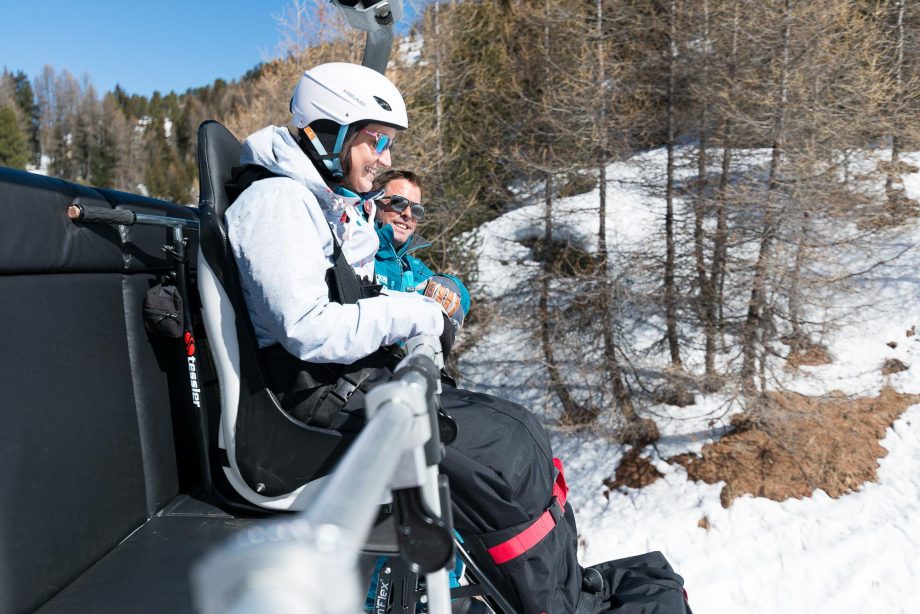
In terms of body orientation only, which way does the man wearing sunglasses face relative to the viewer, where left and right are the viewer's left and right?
facing the viewer and to the right of the viewer

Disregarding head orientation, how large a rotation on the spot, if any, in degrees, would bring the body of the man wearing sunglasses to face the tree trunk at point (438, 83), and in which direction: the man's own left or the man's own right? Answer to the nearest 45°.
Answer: approximately 135° to the man's own left

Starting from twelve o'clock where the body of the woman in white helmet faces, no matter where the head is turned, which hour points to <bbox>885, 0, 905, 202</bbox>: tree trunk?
The tree trunk is roughly at 11 o'clock from the woman in white helmet.

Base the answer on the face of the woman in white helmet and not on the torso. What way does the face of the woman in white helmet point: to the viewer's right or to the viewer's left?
to the viewer's right

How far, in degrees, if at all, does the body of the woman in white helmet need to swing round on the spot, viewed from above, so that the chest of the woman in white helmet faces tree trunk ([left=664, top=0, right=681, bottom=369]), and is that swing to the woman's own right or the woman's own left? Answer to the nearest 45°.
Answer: approximately 45° to the woman's own left

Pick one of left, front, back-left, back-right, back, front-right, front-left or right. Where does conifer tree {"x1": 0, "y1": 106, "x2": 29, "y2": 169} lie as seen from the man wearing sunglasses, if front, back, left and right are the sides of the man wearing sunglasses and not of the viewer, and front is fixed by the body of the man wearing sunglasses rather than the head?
back

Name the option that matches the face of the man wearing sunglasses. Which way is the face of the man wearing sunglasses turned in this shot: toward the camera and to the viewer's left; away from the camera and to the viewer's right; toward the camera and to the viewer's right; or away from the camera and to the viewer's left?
toward the camera and to the viewer's right

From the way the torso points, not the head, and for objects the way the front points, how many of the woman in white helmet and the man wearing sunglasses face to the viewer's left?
0

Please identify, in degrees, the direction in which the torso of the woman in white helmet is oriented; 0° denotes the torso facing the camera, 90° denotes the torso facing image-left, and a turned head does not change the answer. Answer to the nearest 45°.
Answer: approximately 270°
